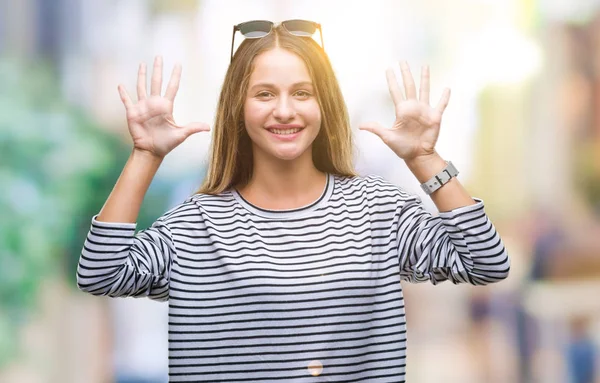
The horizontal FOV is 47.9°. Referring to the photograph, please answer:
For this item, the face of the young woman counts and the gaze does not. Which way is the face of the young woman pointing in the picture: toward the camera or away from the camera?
toward the camera

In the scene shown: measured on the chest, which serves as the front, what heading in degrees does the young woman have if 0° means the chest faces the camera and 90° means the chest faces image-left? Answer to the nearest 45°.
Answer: approximately 0°
